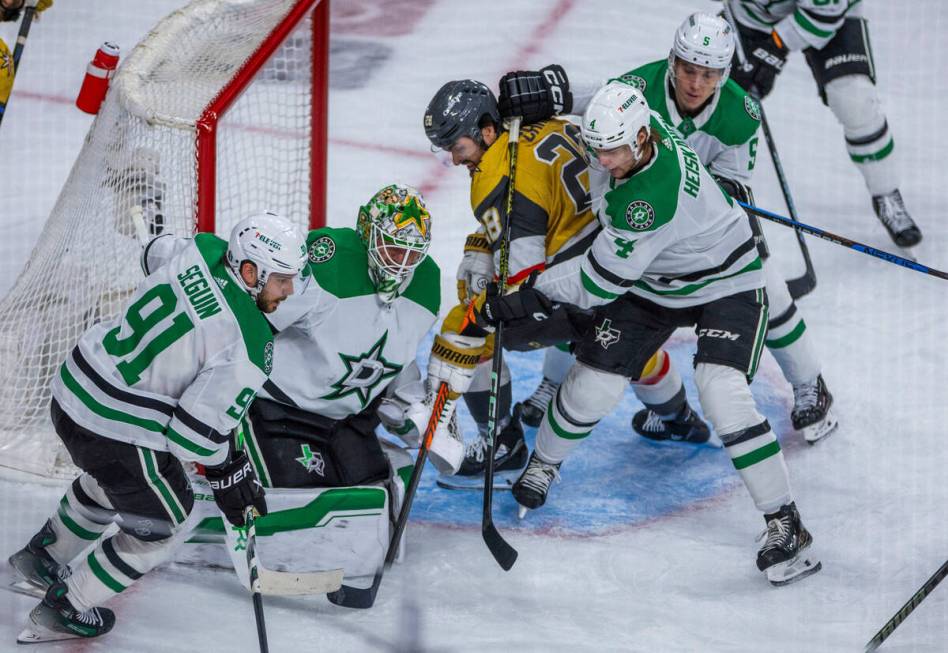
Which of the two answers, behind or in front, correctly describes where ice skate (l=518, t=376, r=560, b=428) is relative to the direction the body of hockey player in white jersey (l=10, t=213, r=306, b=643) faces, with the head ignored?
in front

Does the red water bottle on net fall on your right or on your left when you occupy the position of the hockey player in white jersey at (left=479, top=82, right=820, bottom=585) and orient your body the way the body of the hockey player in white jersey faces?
on your right

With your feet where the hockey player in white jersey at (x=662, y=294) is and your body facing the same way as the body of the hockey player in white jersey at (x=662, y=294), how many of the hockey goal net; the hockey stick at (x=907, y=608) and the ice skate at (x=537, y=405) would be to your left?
1

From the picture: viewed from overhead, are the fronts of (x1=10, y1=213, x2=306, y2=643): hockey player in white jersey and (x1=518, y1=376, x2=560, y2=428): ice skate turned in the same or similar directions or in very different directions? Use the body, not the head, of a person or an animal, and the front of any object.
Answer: very different directions

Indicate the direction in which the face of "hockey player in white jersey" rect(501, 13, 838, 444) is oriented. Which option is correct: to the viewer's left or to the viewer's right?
to the viewer's left

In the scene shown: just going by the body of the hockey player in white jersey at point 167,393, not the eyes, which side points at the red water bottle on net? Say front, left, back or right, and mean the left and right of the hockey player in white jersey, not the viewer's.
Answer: left

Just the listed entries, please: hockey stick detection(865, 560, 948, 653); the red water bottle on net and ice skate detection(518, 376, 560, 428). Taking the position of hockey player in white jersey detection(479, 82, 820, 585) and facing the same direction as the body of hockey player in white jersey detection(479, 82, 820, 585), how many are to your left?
1

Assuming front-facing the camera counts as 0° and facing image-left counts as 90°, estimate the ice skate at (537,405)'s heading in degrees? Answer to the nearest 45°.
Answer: approximately 45°

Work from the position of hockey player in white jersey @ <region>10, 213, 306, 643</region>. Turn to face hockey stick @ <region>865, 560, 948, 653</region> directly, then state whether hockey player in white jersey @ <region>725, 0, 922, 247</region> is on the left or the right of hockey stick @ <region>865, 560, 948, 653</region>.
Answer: left

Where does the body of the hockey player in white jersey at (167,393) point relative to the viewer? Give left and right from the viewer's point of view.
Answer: facing to the right of the viewer

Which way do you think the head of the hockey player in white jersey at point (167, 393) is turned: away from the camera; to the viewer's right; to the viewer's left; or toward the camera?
to the viewer's right
